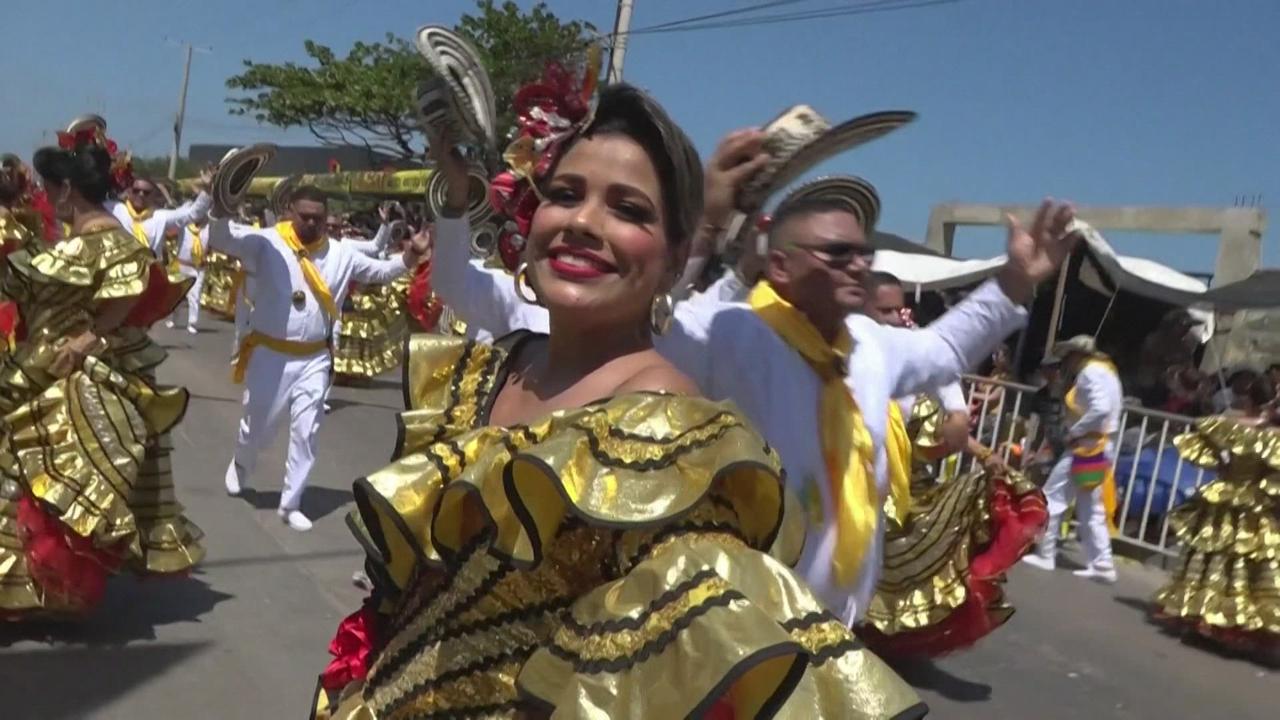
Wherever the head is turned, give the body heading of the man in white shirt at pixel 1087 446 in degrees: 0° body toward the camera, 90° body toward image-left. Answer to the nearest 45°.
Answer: approximately 90°

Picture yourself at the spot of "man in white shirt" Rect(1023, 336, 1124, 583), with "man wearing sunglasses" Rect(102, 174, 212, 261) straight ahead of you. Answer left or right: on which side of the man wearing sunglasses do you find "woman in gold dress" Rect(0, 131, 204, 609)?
left

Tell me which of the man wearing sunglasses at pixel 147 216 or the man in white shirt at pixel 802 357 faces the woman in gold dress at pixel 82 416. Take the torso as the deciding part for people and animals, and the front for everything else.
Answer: the man wearing sunglasses

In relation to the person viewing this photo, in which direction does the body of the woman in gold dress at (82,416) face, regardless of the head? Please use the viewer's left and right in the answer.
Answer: facing away from the viewer and to the left of the viewer

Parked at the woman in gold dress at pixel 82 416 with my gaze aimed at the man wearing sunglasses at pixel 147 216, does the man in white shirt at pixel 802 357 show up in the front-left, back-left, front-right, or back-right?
back-right

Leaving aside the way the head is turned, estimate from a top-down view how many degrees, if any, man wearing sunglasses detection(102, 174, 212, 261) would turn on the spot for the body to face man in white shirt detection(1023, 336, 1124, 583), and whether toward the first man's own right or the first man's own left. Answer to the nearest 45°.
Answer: approximately 45° to the first man's own left
